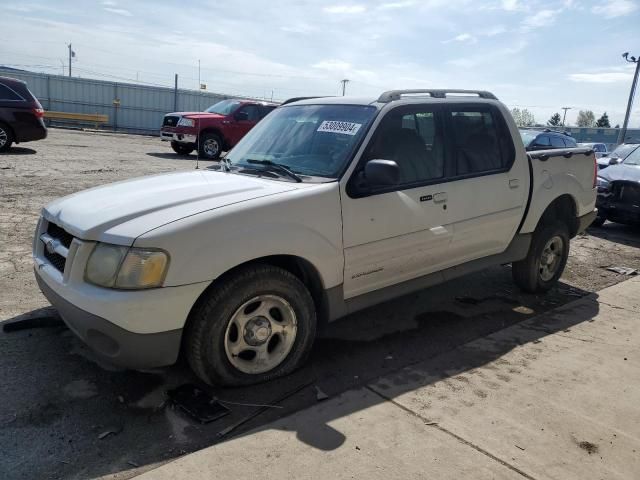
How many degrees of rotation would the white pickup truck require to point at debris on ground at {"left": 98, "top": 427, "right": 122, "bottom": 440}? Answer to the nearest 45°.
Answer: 0° — it already faces it

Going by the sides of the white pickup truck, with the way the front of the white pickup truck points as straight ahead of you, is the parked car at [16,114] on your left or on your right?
on your right

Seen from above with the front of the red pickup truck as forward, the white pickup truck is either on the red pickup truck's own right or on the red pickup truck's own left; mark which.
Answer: on the red pickup truck's own left

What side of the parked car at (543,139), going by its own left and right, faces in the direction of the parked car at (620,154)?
left

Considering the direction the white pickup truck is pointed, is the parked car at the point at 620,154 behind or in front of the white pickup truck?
behind

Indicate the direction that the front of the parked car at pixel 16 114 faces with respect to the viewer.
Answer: facing to the left of the viewer

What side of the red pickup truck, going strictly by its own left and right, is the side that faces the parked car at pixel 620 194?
left

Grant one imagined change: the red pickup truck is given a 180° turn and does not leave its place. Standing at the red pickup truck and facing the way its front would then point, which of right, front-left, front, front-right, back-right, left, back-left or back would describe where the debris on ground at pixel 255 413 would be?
back-right

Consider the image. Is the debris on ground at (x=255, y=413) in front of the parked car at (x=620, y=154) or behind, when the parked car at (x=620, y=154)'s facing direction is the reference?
in front

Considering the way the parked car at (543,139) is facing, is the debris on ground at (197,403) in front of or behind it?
in front

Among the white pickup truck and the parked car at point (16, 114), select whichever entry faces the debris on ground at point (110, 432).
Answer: the white pickup truck

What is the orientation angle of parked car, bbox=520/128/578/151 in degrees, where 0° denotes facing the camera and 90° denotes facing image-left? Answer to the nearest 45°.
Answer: approximately 45°

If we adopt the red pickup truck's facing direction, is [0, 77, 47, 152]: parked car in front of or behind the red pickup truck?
in front

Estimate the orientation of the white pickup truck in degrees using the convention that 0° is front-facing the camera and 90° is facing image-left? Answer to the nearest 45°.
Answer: approximately 45°
